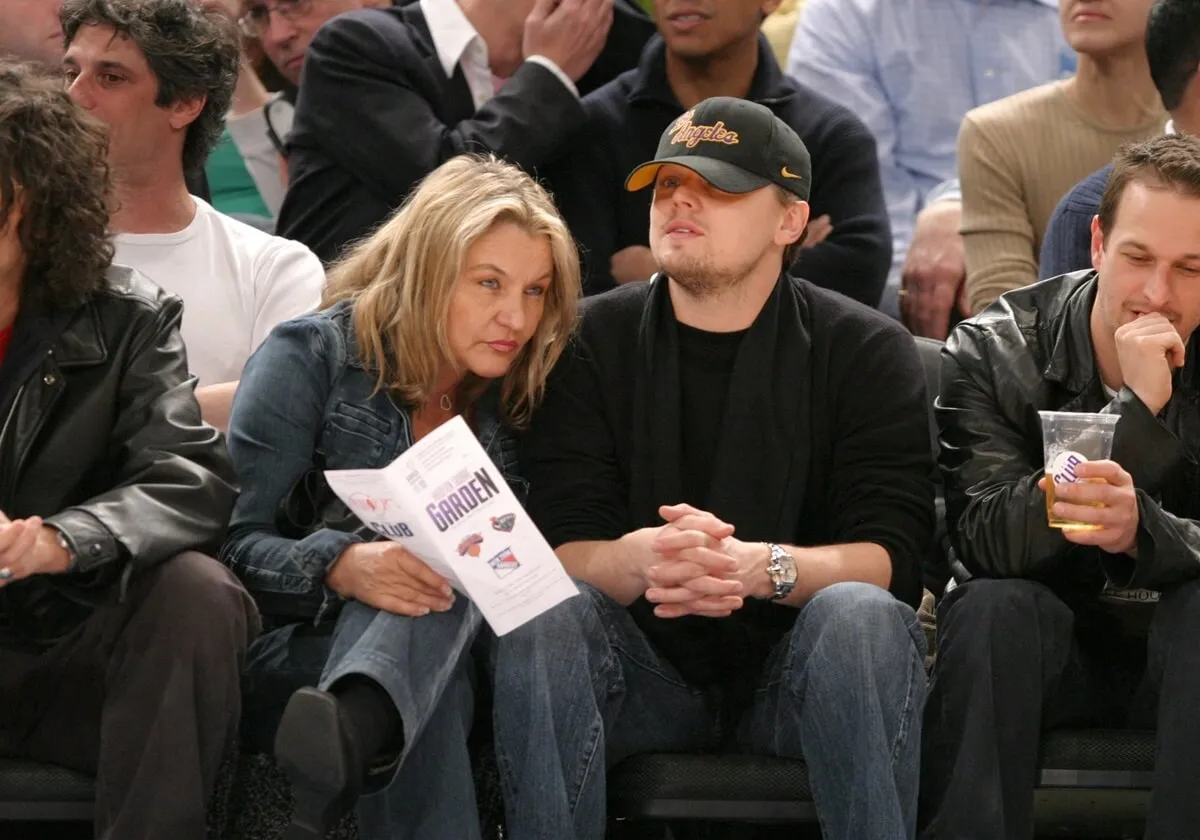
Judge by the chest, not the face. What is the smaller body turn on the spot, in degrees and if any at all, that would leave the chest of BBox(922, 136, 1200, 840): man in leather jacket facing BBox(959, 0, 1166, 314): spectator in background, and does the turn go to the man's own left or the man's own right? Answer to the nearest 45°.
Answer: approximately 180°

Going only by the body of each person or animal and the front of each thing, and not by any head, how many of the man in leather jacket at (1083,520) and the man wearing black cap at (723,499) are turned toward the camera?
2

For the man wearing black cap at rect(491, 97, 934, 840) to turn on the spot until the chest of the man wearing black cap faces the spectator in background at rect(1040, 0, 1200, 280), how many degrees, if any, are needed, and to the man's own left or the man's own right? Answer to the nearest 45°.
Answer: approximately 135° to the man's own left

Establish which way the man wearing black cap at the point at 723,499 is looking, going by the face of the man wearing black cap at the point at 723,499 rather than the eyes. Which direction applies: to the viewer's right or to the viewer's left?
to the viewer's left

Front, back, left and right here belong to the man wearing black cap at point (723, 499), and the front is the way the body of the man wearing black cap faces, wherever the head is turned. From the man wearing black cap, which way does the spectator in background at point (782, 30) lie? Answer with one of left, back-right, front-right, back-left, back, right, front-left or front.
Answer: back

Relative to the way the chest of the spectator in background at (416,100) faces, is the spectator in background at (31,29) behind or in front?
behind
